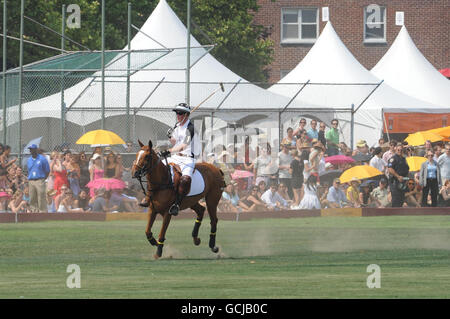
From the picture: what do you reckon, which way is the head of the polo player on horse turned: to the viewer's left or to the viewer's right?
to the viewer's left

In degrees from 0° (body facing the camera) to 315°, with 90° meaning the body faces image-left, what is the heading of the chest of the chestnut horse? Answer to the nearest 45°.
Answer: approximately 45°

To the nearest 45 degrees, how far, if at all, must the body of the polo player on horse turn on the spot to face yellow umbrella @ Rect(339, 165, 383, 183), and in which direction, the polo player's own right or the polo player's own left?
approximately 180°

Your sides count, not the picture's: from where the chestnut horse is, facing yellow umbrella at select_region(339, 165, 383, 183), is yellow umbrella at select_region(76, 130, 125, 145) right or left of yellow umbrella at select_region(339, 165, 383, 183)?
left

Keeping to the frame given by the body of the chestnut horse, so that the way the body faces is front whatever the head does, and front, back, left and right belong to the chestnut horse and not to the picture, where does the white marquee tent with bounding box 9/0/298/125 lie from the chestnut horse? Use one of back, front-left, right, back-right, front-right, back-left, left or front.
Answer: back-right

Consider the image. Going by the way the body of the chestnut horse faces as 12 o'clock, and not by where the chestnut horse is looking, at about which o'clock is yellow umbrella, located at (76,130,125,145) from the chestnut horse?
The yellow umbrella is roughly at 4 o'clock from the chestnut horse.

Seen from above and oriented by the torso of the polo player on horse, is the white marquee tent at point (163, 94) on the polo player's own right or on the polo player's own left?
on the polo player's own right

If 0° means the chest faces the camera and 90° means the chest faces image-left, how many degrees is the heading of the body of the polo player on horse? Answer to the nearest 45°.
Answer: approximately 45°

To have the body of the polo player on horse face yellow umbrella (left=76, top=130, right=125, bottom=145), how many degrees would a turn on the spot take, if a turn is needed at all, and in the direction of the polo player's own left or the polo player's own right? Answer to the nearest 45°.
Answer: approximately 135° to the polo player's own right
